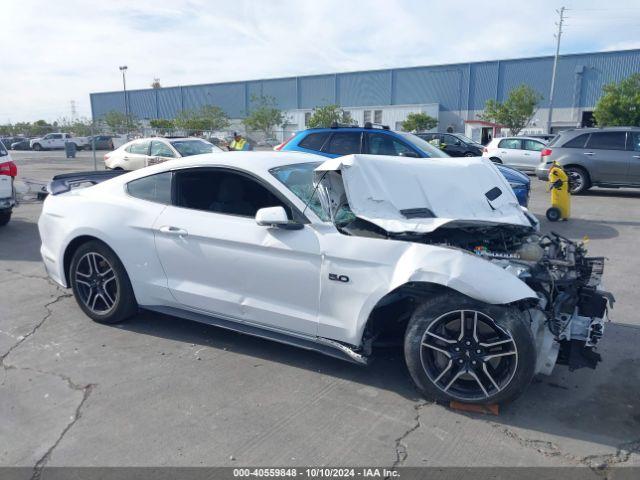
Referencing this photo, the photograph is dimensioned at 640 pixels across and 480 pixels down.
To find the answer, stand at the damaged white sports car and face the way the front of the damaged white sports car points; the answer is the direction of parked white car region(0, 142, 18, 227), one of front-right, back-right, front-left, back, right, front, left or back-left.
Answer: back

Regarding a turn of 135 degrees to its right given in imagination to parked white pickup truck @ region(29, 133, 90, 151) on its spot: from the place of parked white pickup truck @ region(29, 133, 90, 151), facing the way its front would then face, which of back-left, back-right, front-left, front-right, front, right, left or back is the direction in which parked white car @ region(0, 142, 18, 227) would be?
back-right

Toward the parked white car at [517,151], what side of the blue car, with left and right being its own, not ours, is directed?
left

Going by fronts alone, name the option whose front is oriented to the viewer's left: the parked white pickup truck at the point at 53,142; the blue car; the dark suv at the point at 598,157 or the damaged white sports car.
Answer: the parked white pickup truck

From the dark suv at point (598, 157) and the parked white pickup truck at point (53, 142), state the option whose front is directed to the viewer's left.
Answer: the parked white pickup truck

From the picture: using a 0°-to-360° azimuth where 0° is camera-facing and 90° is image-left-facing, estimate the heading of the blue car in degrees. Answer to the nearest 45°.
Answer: approximately 315°

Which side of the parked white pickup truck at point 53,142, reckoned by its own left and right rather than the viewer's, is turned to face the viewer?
left

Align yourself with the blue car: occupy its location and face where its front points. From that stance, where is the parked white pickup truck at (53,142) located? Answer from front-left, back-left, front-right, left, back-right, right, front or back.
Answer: back

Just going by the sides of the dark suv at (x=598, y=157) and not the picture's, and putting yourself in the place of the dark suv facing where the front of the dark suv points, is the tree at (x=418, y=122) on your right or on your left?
on your left

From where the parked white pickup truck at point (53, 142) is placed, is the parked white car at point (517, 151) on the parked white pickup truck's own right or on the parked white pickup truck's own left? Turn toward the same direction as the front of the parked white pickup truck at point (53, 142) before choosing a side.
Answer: on the parked white pickup truck's own left
